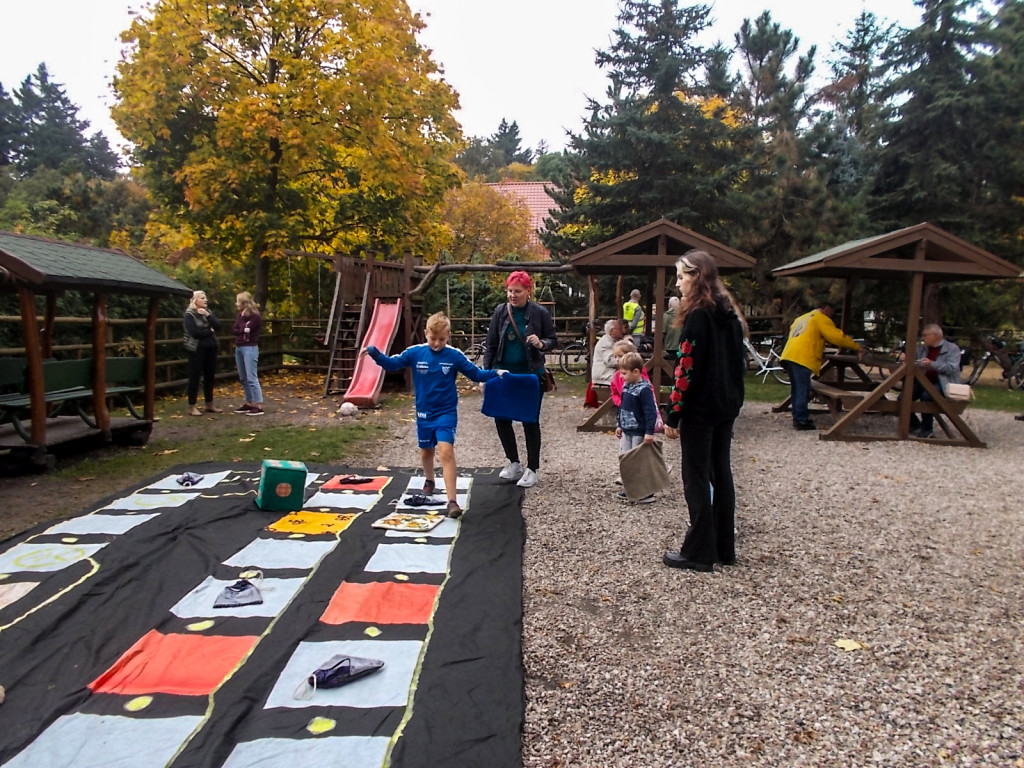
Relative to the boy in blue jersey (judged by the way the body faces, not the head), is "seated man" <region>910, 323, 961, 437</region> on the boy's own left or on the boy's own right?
on the boy's own left

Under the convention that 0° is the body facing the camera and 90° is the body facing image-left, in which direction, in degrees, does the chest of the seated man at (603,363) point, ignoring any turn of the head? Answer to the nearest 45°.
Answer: approximately 270°

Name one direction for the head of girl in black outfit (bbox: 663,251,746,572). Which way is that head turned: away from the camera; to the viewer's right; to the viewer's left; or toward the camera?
to the viewer's left

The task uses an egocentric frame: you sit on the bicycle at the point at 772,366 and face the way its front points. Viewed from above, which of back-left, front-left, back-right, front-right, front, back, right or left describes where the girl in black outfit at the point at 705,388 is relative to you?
left

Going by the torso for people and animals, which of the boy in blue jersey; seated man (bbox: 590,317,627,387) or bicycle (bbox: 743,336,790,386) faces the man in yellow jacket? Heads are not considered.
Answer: the seated man

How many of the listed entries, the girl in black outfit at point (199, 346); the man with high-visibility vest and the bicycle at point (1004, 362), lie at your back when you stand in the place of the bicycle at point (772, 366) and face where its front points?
1

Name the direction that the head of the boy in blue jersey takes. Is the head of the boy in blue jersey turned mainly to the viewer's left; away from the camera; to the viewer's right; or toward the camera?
toward the camera

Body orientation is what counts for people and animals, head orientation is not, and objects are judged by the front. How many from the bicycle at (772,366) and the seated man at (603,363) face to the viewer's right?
1

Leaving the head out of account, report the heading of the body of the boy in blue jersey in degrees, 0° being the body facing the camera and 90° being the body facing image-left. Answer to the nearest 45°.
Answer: approximately 0°
